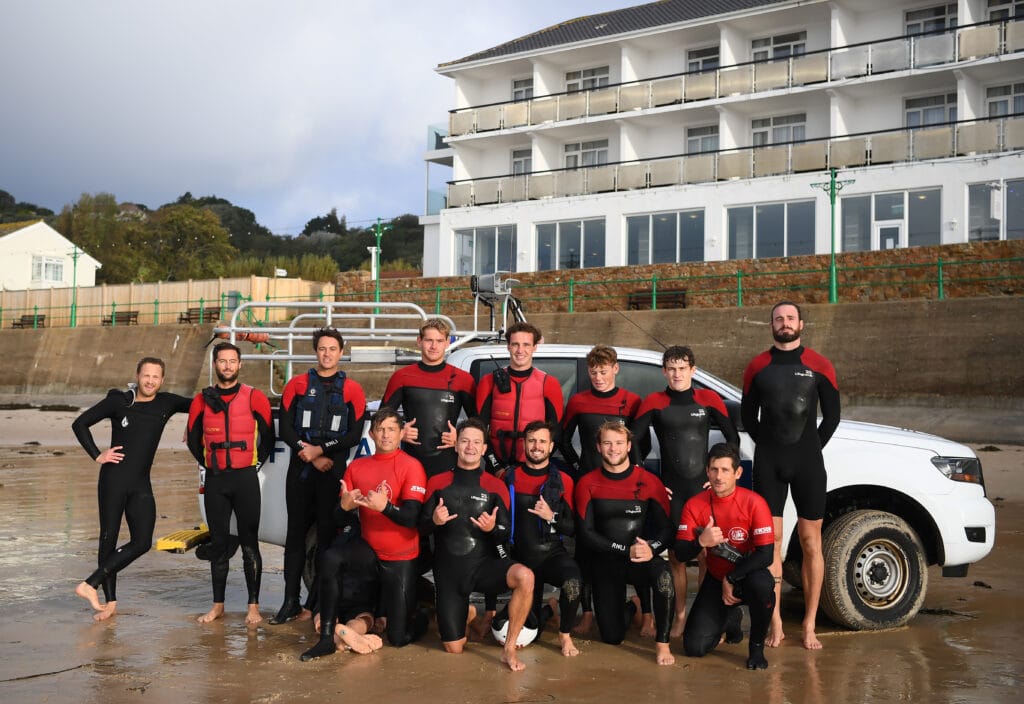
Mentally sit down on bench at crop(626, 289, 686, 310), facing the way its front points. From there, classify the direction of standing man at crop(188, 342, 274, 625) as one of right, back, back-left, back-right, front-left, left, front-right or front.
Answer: front

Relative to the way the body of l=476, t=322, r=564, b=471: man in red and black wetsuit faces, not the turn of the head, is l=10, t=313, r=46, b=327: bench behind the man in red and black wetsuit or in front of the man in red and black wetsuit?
behind

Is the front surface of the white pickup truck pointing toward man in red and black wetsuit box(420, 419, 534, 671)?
no

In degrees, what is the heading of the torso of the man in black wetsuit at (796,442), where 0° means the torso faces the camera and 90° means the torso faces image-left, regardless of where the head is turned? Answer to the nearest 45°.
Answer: approximately 0°

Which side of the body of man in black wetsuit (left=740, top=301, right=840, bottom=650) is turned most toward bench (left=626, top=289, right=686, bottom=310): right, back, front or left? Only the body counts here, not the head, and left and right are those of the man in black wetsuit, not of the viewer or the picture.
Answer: back

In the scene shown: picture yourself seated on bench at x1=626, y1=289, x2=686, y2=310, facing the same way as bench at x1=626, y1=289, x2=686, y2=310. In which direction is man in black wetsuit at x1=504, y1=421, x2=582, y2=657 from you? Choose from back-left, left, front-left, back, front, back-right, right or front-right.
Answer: front

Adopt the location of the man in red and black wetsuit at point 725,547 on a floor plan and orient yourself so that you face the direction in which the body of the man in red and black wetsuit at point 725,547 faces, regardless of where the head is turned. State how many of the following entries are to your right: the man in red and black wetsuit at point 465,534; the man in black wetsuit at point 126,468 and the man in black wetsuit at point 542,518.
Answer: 3

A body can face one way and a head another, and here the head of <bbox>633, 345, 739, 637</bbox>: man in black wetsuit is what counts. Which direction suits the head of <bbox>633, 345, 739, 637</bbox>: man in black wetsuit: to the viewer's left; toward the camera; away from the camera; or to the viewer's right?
toward the camera

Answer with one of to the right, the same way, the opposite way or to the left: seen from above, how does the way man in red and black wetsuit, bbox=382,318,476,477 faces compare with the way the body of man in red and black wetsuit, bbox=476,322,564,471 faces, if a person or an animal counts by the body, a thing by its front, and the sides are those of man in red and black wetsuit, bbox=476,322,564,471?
the same way

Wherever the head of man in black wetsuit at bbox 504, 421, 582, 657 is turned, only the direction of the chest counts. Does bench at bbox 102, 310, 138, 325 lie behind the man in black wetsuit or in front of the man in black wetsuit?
behind

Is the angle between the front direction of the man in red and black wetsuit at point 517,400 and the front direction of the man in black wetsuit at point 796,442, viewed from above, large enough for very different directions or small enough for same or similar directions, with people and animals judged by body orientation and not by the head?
same or similar directions

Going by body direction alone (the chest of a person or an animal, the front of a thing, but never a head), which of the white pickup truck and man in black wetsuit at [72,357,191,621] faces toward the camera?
the man in black wetsuit

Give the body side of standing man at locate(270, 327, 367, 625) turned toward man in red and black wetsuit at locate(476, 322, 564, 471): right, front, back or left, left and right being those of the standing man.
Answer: left

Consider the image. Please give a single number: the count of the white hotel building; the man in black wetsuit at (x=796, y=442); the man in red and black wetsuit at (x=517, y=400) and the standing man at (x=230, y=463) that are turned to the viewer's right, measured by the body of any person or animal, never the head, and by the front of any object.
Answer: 0

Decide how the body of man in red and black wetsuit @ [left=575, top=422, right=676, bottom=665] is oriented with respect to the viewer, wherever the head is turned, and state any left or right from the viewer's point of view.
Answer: facing the viewer

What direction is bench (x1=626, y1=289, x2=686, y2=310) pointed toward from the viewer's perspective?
toward the camera

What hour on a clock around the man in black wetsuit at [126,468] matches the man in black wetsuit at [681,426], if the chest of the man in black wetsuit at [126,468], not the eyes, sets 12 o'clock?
the man in black wetsuit at [681,426] is roughly at 10 o'clock from the man in black wetsuit at [126,468].

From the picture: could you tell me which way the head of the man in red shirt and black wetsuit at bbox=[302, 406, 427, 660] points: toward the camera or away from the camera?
toward the camera

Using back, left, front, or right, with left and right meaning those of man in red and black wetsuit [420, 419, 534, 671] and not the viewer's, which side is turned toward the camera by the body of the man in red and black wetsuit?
front

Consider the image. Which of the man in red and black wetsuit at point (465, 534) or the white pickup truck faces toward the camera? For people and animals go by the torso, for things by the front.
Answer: the man in red and black wetsuit
